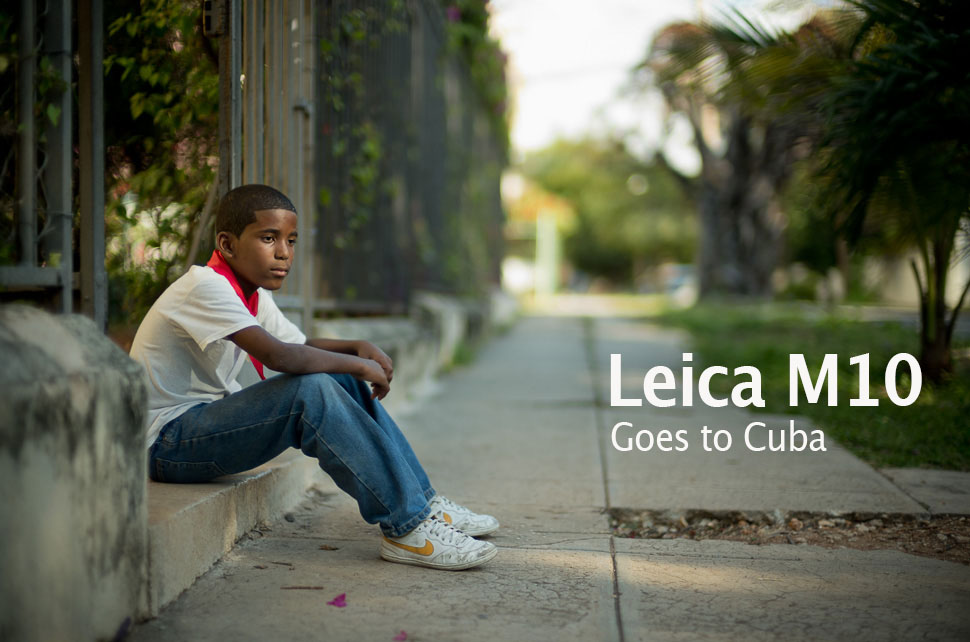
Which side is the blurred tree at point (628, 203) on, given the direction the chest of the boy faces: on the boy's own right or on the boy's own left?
on the boy's own left

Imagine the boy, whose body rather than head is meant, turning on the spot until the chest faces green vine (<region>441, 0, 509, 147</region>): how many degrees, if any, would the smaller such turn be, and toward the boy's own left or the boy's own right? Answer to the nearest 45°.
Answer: approximately 90° to the boy's own left

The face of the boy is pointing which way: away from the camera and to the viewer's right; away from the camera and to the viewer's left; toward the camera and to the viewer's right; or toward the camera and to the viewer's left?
toward the camera and to the viewer's right

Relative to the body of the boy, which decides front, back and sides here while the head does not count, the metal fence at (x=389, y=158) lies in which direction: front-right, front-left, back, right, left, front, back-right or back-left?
left

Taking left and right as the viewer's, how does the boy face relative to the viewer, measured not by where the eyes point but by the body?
facing to the right of the viewer
